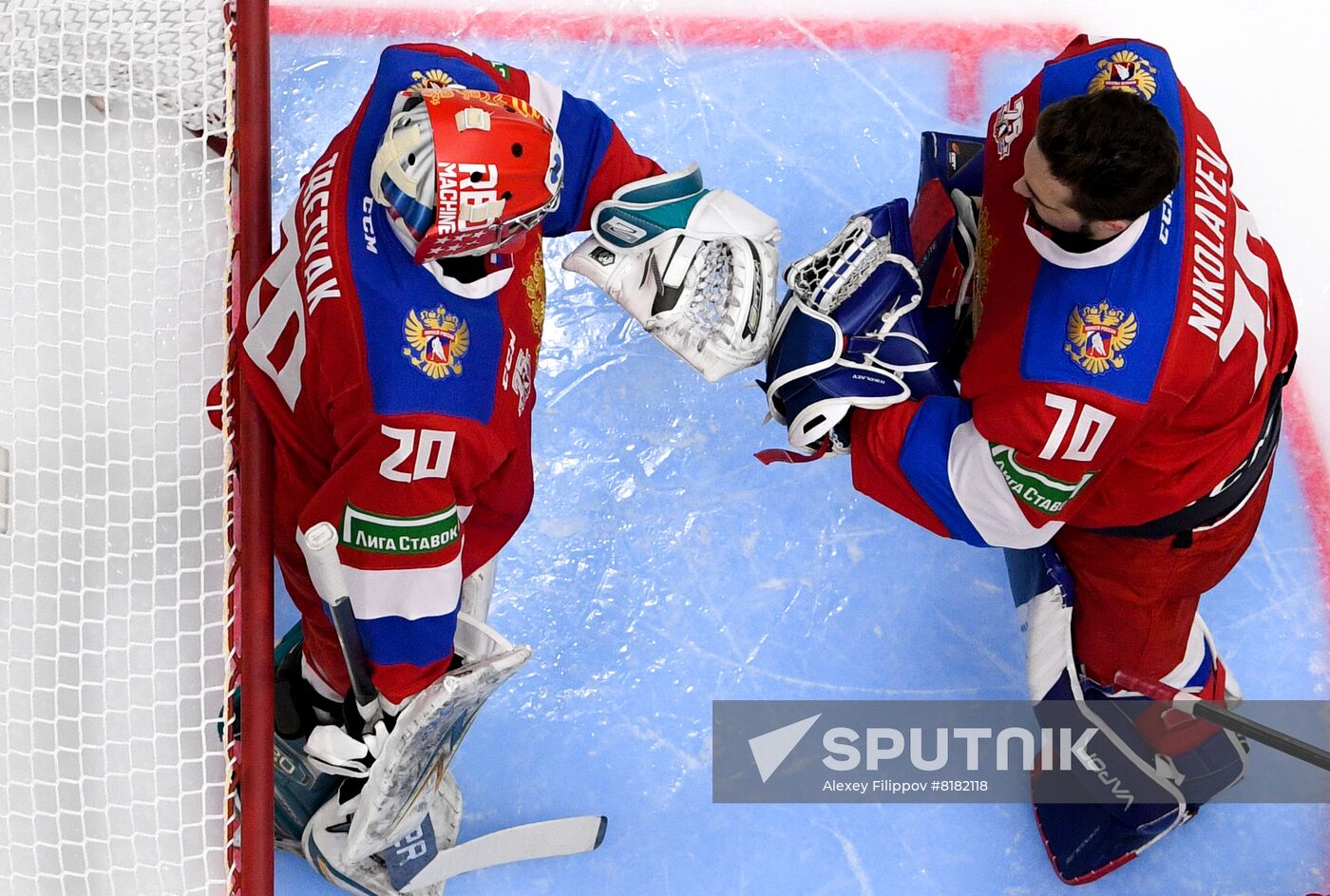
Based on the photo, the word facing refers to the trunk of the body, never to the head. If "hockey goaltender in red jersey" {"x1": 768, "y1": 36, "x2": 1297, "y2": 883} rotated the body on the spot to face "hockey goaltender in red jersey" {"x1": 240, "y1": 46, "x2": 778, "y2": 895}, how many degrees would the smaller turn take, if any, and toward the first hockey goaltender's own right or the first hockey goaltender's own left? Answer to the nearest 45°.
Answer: approximately 45° to the first hockey goaltender's own left

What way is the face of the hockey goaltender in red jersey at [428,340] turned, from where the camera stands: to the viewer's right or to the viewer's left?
to the viewer's right

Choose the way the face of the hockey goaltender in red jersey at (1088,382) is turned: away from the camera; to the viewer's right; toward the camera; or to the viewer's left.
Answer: to the viewer's left
